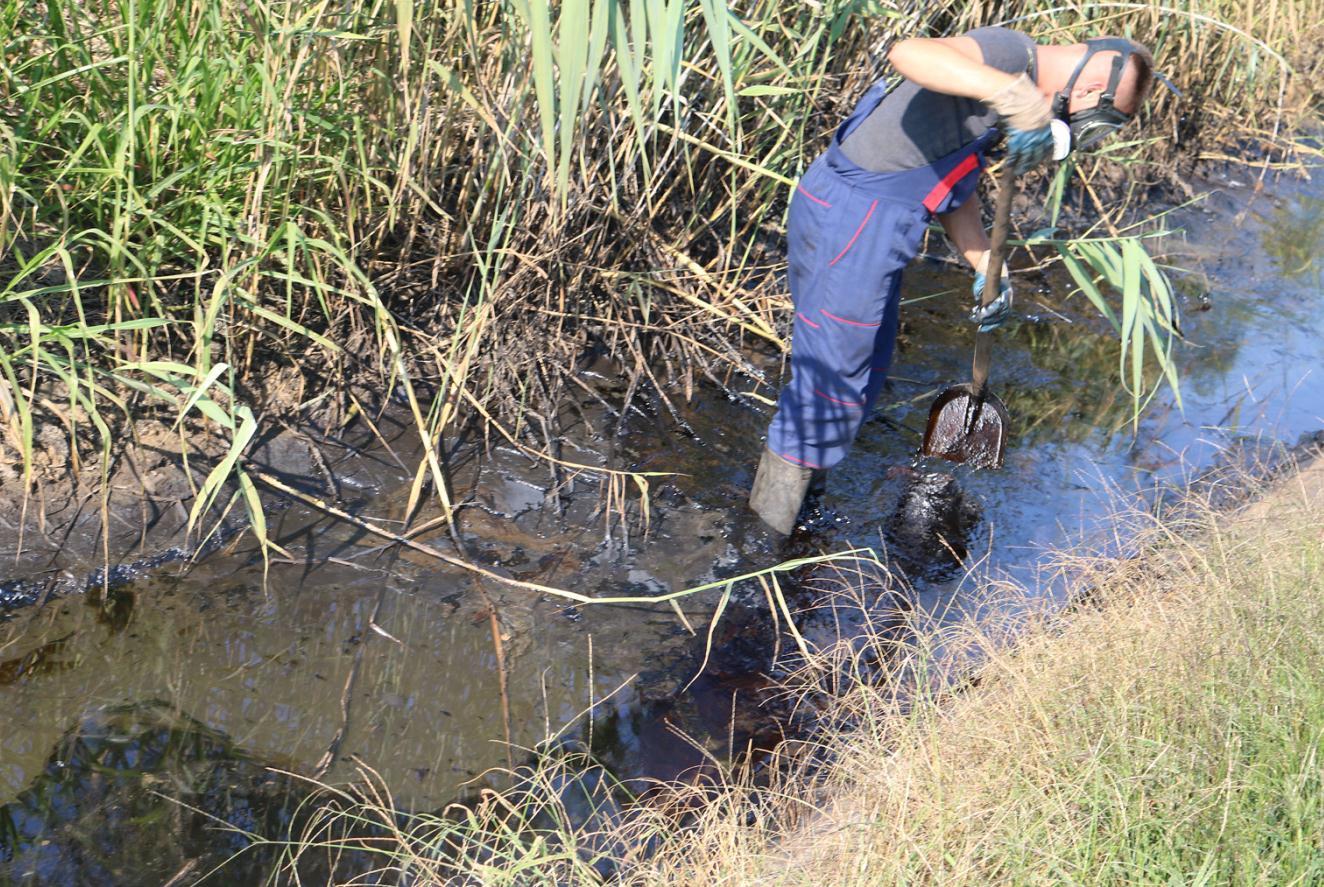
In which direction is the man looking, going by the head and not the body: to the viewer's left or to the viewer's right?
to the viewer's right

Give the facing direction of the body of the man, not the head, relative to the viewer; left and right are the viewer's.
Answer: facing to the right of the viewer
